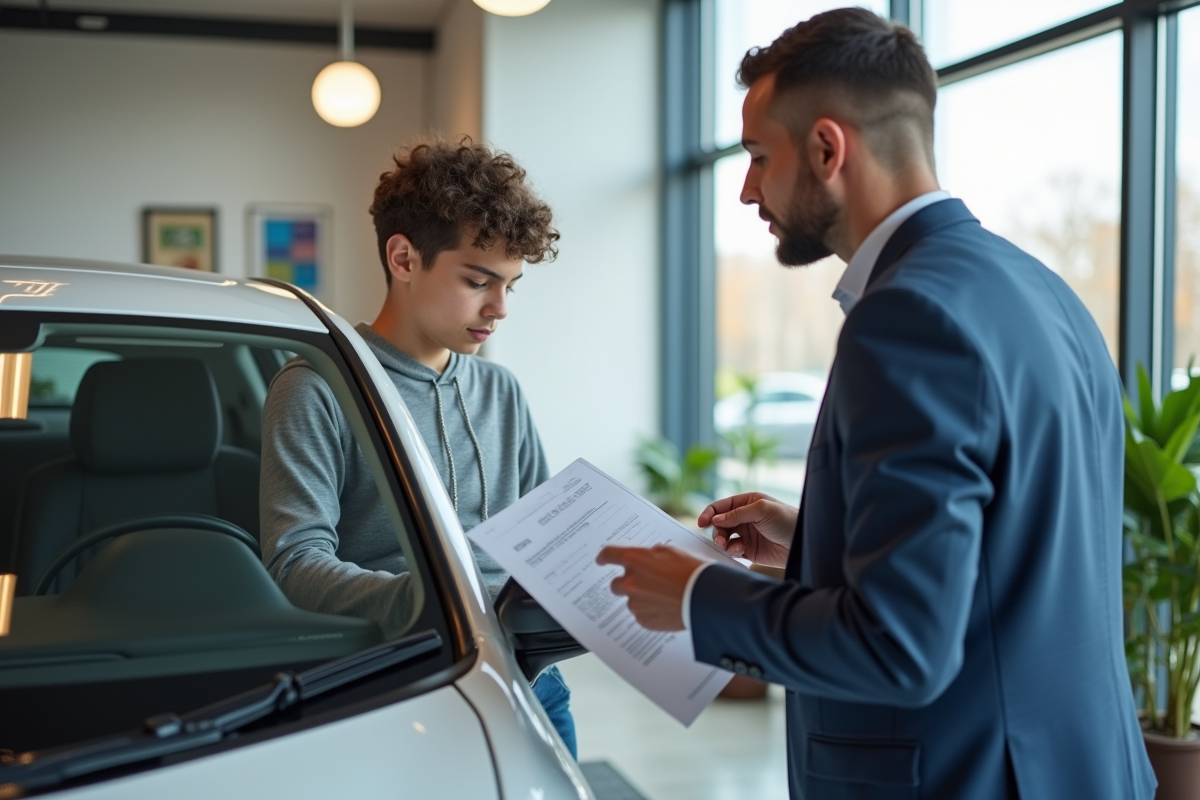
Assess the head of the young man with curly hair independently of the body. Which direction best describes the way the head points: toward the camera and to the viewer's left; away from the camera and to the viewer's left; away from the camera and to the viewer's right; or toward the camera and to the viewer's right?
toward the camera and to the viewer's right

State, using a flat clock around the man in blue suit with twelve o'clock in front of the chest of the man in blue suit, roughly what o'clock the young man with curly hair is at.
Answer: The young man with curly hair is roughly at 12 o'clock from the man in blue suit.

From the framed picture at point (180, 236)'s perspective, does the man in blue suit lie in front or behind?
in front

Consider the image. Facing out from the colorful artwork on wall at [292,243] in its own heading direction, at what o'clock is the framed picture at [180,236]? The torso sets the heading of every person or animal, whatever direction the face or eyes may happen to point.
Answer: The framed picture is roughly at 3 o'clock from the colorful artwork on wall.

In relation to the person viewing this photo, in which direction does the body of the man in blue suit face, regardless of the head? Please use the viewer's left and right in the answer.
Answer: facing away from the viewer and to the left of the viewer

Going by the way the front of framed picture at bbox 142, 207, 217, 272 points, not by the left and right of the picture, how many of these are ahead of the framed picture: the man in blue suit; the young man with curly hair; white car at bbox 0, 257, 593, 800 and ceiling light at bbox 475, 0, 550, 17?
4

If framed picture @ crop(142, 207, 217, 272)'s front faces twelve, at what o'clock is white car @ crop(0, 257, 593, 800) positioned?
The white car is roughly at 12 o'clock from the framed picture.

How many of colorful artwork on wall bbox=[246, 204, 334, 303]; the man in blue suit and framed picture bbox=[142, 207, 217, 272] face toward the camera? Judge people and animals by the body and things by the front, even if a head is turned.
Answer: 2

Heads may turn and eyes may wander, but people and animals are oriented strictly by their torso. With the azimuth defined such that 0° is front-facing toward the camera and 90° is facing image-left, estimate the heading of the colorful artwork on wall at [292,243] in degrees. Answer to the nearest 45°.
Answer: approximately 0°

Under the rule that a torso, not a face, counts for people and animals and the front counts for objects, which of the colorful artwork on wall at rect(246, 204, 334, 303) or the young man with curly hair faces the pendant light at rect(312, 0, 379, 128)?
the colorful artwork on wall

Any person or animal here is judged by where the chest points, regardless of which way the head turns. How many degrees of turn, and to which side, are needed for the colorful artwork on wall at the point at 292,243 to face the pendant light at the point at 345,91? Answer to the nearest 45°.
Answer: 0° — it already faces it

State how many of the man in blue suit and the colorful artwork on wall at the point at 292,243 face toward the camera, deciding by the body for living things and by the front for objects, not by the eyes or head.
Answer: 1

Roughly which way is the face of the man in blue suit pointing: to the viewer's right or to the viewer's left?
to the viewer's left

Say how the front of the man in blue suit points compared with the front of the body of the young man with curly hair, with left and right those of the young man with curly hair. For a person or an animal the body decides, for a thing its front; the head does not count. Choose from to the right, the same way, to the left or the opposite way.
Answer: the opposite way
